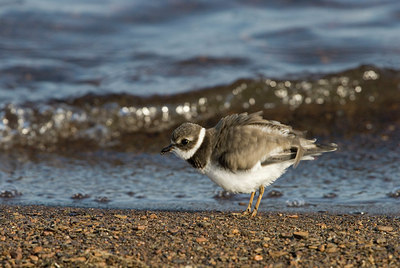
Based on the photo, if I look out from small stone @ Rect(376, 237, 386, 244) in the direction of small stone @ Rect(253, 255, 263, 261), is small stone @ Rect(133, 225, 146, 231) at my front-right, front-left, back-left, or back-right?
front-right

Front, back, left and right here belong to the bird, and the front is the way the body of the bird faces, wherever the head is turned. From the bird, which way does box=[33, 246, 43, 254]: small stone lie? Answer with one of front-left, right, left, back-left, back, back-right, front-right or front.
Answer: front-left

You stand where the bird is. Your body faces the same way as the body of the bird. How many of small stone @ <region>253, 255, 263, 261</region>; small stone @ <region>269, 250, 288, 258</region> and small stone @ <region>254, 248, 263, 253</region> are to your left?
3

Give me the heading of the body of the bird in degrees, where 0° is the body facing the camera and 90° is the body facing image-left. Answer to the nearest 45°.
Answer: approximately 90°

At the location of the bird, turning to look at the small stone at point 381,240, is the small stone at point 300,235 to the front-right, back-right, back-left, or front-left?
front-right

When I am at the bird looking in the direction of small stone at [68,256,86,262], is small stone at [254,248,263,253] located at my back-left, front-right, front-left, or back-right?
front-left

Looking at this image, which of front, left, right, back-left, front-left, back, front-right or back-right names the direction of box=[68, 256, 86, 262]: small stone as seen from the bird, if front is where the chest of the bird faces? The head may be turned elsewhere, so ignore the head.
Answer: front-left

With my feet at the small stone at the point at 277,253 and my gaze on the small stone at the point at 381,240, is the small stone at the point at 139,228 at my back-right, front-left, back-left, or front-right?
back-left

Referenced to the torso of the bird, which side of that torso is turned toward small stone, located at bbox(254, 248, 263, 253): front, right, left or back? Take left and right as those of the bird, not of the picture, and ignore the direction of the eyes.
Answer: left

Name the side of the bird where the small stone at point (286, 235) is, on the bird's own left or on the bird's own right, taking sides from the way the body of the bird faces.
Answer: on the bird's own left

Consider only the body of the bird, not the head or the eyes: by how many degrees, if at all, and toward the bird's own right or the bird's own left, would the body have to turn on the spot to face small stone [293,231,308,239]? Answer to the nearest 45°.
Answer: approximately 135° to the bird's own left

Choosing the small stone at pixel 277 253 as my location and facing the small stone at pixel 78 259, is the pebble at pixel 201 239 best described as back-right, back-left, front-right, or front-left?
front-right

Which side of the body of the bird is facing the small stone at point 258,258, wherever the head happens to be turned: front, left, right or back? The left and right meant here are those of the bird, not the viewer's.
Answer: left
